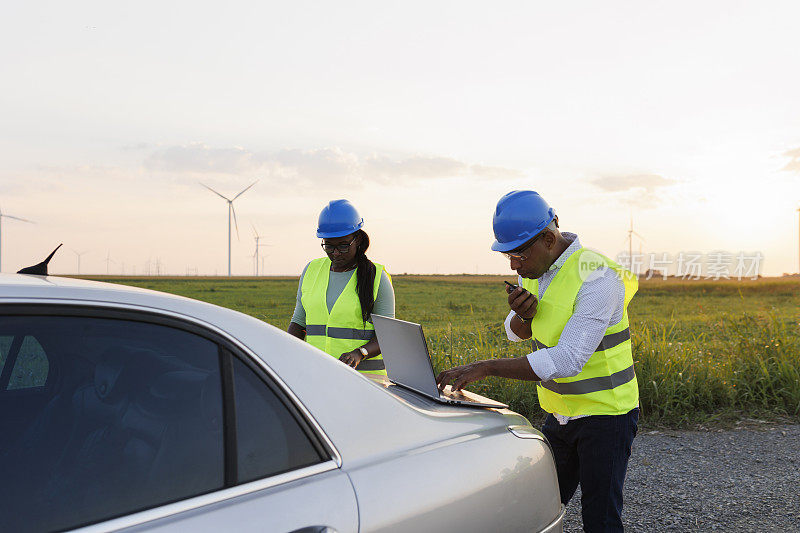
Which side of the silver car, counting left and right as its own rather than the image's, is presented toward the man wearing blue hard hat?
back

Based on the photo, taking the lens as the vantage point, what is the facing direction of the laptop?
facing away from the viewer and to the right of the viewer

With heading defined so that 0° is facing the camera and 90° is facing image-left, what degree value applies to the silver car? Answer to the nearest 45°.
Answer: approximately 45°

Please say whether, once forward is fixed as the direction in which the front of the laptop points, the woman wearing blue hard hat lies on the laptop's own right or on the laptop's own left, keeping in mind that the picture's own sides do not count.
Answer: on the laptop's own left

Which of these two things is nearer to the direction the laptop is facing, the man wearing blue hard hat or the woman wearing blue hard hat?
the man wearing blue hard hat

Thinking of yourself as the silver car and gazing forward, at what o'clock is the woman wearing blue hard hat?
The woman wearing blue hard hat is roughly at 5 o'clock from the silver car.

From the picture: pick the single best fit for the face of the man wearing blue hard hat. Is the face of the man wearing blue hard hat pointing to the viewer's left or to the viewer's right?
to the viewer's left
